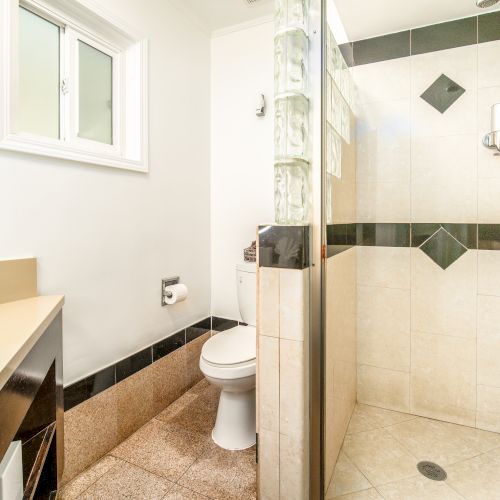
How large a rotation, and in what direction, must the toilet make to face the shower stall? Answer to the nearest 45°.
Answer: approximately 135° to its left

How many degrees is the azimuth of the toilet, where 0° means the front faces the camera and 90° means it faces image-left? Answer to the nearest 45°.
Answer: approximately 45°

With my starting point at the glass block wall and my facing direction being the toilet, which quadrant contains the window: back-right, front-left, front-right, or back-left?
front-left
